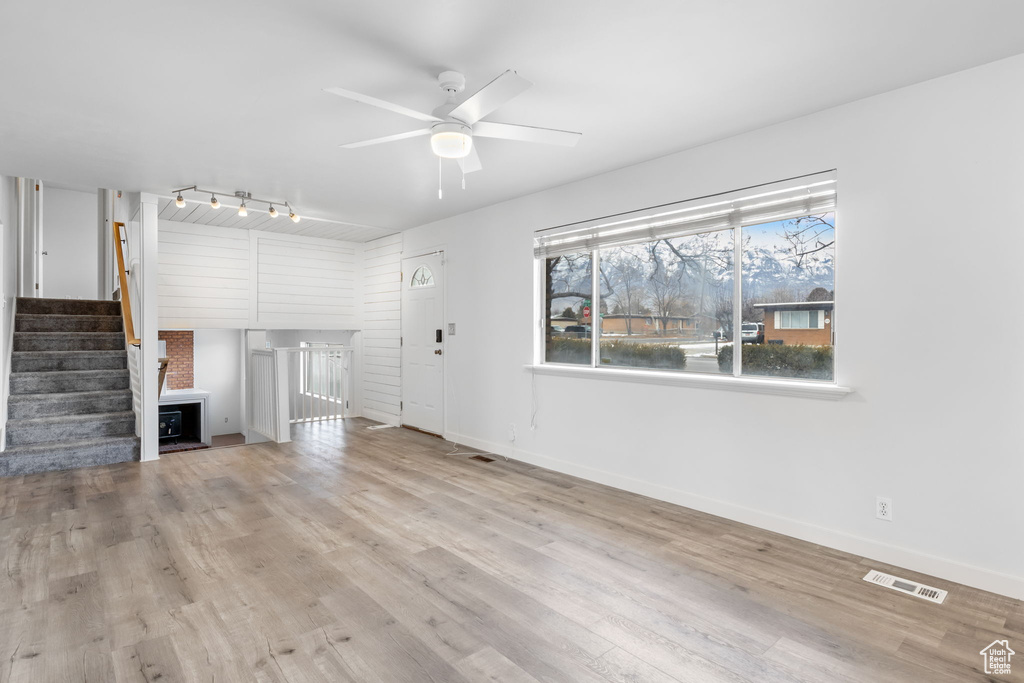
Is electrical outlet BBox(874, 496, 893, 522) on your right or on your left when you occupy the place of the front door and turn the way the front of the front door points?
on your left

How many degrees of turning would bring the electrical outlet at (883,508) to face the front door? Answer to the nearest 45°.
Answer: approximately 90° to its right

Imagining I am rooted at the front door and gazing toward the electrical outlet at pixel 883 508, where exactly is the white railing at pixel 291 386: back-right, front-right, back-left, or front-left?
back-right

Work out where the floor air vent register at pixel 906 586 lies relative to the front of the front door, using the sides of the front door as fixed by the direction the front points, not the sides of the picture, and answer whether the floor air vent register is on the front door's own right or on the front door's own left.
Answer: on the front door's own left

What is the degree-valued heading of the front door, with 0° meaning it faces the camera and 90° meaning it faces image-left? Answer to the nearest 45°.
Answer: approximately 45°

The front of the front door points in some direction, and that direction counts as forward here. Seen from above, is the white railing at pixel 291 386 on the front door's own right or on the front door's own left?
on the front door's own right
